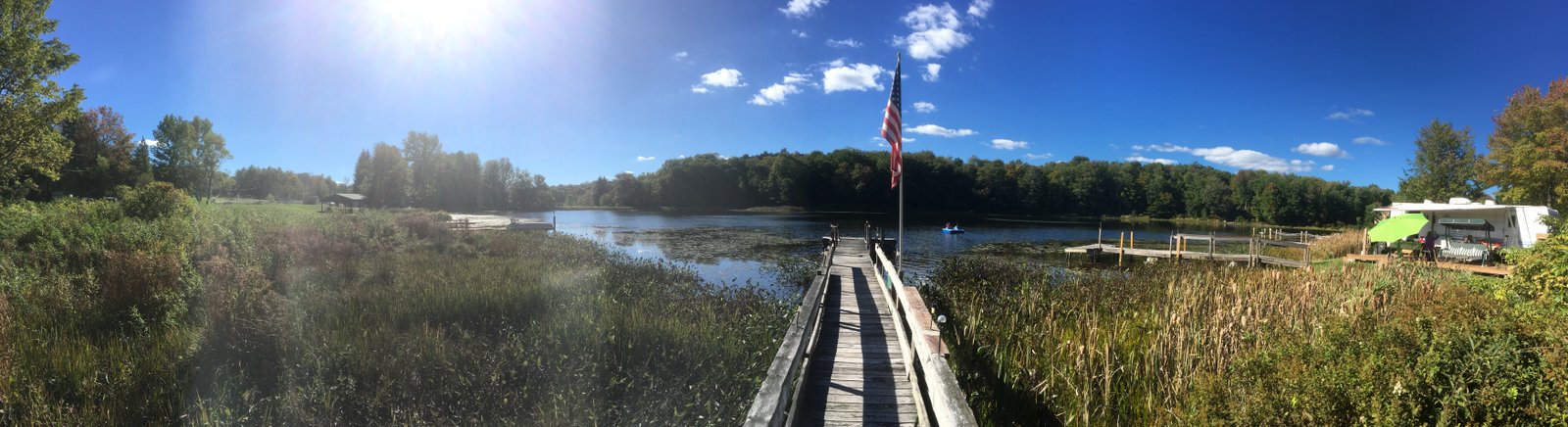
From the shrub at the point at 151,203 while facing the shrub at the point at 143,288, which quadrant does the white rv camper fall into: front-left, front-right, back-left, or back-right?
front-left

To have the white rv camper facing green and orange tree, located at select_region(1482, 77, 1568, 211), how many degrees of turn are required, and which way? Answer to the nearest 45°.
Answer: approximately 90° to its left

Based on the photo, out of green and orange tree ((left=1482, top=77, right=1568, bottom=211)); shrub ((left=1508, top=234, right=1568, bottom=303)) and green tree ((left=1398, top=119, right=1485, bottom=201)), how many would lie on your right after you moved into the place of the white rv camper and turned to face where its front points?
1

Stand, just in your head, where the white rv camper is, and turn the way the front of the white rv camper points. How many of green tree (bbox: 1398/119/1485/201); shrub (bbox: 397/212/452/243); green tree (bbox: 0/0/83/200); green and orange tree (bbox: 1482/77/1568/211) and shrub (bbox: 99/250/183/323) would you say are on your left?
2

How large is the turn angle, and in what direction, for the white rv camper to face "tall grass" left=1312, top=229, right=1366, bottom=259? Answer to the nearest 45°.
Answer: approximately 135° to its left

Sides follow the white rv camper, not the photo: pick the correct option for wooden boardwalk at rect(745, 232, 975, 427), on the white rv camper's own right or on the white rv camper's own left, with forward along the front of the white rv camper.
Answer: on the white rv camper's own right

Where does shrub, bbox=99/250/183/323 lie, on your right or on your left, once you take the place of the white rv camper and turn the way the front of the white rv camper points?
on your right

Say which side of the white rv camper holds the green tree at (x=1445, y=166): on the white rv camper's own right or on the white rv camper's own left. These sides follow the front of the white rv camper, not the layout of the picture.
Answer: on the white rv camper's own left

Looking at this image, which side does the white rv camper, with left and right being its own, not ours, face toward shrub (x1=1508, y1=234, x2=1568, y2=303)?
right

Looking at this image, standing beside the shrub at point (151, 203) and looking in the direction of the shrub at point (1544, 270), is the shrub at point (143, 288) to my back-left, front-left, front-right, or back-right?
front-right

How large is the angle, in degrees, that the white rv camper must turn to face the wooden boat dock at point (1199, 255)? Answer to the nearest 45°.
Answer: approximately 180°

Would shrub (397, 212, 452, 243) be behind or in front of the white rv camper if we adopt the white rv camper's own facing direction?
behind

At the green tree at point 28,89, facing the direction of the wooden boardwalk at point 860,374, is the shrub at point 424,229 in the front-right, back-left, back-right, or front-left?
front-left

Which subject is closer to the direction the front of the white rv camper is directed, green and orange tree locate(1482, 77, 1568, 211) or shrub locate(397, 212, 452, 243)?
the green and orange tree

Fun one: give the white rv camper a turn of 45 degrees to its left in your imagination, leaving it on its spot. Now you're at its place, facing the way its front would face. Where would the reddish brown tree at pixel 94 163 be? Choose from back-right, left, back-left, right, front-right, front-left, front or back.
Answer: back

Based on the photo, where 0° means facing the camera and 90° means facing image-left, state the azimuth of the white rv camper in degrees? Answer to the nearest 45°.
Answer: approximately 270°
